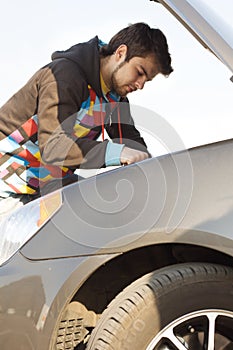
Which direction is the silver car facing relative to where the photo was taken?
to the viewer's left
